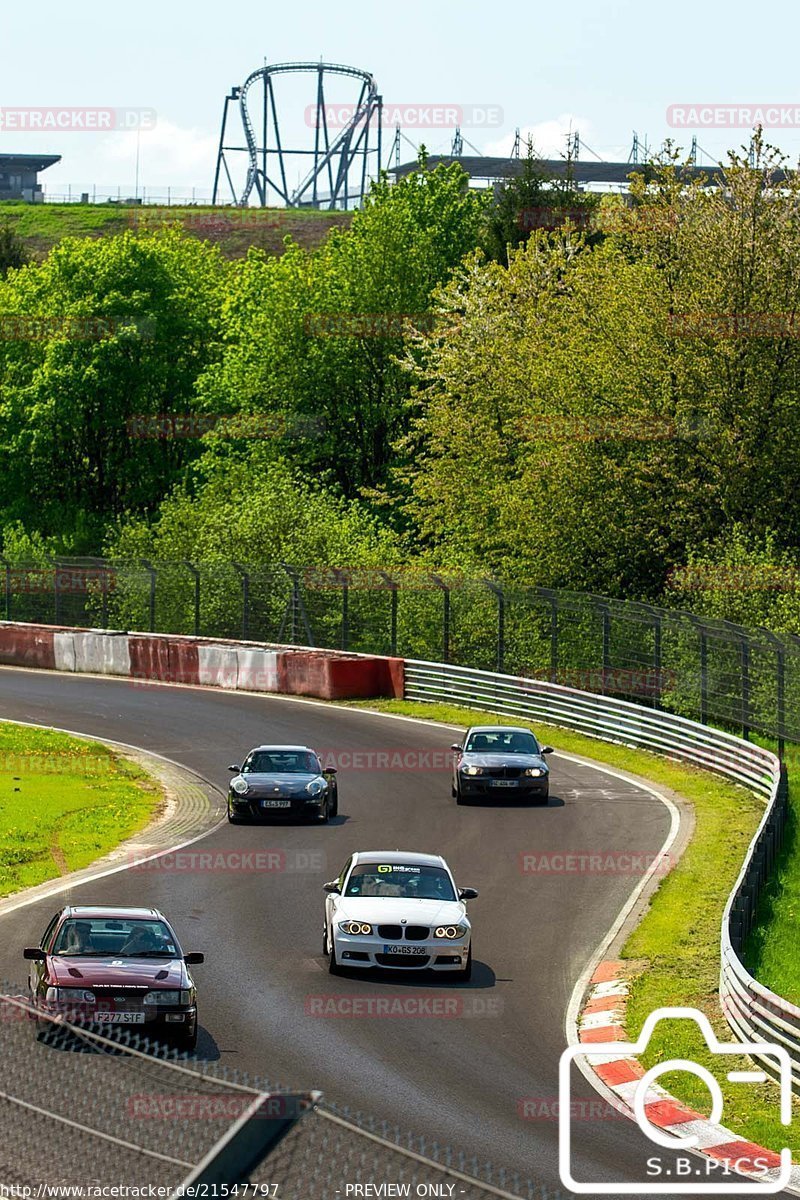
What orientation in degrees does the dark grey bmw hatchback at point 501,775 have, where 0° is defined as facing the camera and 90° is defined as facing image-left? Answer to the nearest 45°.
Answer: approximately 0°

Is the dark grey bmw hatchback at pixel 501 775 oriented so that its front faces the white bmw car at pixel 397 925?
yes

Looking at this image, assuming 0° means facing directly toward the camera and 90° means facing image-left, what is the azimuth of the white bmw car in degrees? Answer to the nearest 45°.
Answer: approximately 0°

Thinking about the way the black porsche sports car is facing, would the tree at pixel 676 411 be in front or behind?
behind

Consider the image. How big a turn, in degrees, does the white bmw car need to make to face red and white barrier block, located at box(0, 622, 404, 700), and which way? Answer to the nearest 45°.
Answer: approximately 180°

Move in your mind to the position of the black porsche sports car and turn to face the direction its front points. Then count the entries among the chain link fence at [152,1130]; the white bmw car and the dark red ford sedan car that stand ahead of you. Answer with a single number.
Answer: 3

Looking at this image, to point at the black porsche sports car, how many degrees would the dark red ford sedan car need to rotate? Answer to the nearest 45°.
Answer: approximately 180°

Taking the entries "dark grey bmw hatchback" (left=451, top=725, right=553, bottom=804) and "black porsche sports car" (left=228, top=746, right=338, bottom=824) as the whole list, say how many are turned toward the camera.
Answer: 2
